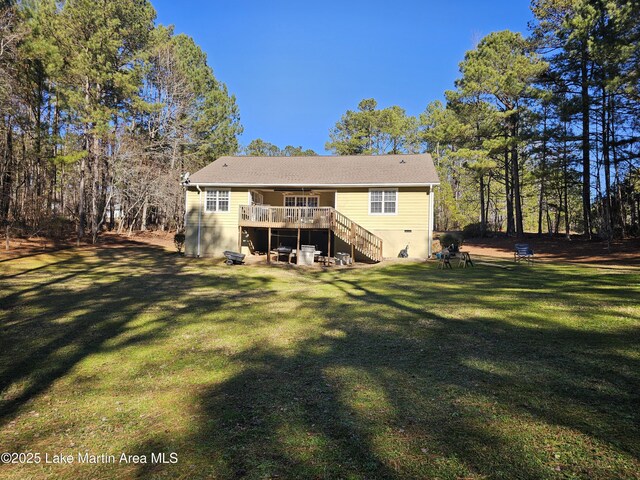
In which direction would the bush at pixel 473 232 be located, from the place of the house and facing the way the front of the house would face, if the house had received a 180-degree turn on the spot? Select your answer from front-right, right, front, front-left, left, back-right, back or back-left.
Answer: back-left

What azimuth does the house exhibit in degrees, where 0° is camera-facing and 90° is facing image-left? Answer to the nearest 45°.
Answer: approximately 180°
